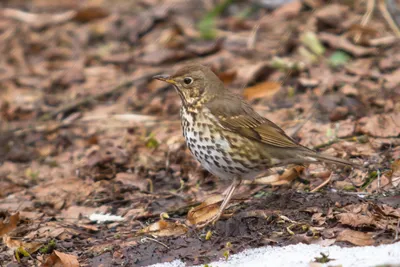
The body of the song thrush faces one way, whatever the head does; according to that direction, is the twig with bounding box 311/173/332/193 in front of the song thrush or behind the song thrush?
behind

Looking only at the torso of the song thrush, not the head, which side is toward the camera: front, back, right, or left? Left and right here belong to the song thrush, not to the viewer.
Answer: left

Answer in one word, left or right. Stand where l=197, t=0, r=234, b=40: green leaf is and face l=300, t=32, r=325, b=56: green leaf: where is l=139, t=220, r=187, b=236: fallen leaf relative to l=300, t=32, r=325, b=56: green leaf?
right

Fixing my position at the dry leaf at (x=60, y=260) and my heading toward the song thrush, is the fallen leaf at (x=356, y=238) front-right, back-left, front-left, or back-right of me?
front-right

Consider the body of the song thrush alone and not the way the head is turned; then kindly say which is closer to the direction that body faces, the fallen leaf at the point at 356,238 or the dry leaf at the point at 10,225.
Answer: the dry leaf

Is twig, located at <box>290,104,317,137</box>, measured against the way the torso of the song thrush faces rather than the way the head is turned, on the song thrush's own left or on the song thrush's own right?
on the song thrush's own right

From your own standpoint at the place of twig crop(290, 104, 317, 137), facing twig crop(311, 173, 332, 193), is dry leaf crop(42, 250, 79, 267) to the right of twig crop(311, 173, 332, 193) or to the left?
right

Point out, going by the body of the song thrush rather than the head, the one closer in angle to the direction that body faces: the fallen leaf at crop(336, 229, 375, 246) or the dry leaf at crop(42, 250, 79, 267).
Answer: the dry leaf

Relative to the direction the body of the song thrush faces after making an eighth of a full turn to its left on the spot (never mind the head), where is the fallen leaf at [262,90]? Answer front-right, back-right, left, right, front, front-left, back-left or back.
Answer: back-right

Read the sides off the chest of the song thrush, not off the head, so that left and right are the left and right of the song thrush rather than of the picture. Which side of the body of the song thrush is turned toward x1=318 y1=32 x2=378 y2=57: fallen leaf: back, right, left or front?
right

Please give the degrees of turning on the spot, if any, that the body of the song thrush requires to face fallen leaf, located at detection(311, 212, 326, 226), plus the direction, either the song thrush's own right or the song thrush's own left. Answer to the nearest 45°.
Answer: approximately 135° to the song thrush's own left

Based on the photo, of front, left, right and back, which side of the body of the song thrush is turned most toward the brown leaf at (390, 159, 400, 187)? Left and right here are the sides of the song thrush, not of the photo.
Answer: back
